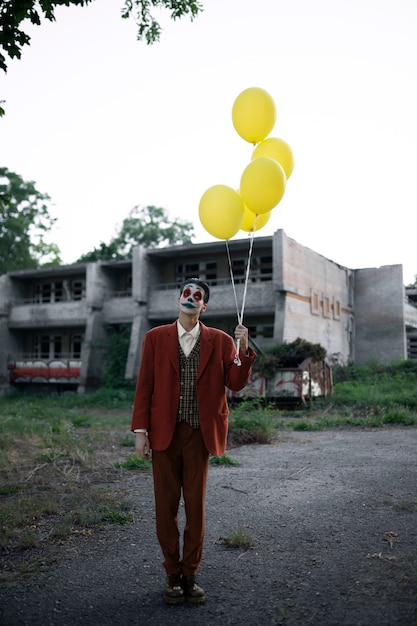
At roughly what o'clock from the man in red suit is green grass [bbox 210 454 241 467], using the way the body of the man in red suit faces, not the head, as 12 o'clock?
The green grass is roughly at 6 o'clock from the man in red suit.

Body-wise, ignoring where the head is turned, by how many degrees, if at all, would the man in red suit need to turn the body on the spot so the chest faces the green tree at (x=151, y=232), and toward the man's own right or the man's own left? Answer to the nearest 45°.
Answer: approximately 180°

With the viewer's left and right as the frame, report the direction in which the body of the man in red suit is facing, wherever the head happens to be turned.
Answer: facing the viewer

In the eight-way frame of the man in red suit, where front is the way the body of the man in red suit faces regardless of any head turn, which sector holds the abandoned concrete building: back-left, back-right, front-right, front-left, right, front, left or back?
back

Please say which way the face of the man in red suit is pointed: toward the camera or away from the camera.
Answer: toward the camera

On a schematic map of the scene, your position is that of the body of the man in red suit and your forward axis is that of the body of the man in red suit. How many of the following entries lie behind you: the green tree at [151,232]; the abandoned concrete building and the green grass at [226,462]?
3

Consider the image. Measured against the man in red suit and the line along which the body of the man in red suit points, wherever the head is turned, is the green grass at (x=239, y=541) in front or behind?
behind
